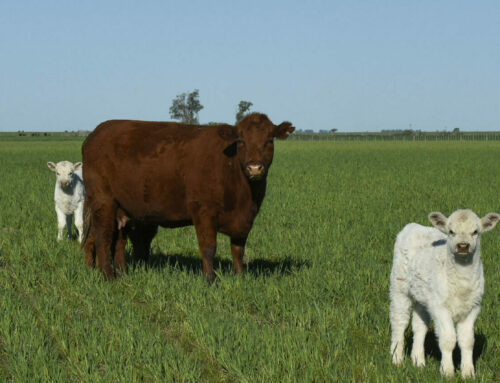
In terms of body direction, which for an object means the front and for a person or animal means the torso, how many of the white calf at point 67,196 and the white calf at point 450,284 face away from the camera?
0

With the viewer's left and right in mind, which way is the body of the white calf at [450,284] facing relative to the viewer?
facing the viewer and to the right of the viewer

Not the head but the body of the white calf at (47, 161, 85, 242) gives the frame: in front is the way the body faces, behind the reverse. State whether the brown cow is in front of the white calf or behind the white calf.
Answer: in front

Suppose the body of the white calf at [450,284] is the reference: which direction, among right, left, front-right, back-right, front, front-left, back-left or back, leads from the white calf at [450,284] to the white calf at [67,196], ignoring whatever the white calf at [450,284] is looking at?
back

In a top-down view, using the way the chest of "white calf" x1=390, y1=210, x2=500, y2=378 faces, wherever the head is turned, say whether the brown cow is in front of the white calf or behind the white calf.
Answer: behind
